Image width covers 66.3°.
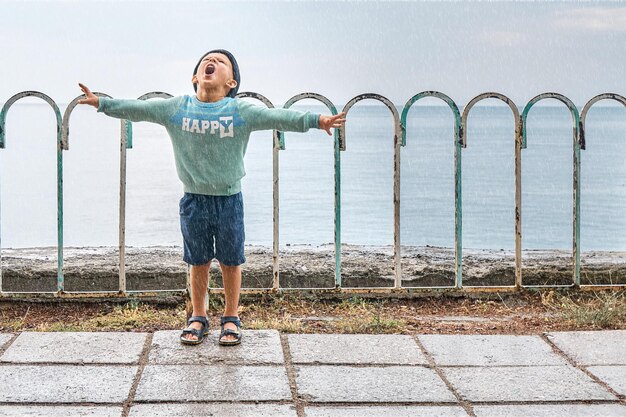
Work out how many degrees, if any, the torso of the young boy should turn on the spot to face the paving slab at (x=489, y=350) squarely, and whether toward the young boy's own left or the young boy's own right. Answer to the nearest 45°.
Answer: approximately 90° to the young boy's own left

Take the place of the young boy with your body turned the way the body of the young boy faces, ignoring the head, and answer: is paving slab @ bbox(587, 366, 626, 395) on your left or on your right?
on your left

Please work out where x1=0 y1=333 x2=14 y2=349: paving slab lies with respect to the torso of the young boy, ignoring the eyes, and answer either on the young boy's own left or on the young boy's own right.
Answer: on the young boy's own right

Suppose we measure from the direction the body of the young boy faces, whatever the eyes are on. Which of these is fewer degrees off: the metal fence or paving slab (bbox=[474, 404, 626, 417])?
the paving slab

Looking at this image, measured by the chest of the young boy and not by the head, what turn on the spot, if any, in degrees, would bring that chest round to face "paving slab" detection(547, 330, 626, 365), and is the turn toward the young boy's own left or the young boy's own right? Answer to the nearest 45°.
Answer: approximately 90° to the young boy's own left

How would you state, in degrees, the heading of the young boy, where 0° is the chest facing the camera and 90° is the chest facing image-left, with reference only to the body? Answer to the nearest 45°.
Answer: approximately 0°
